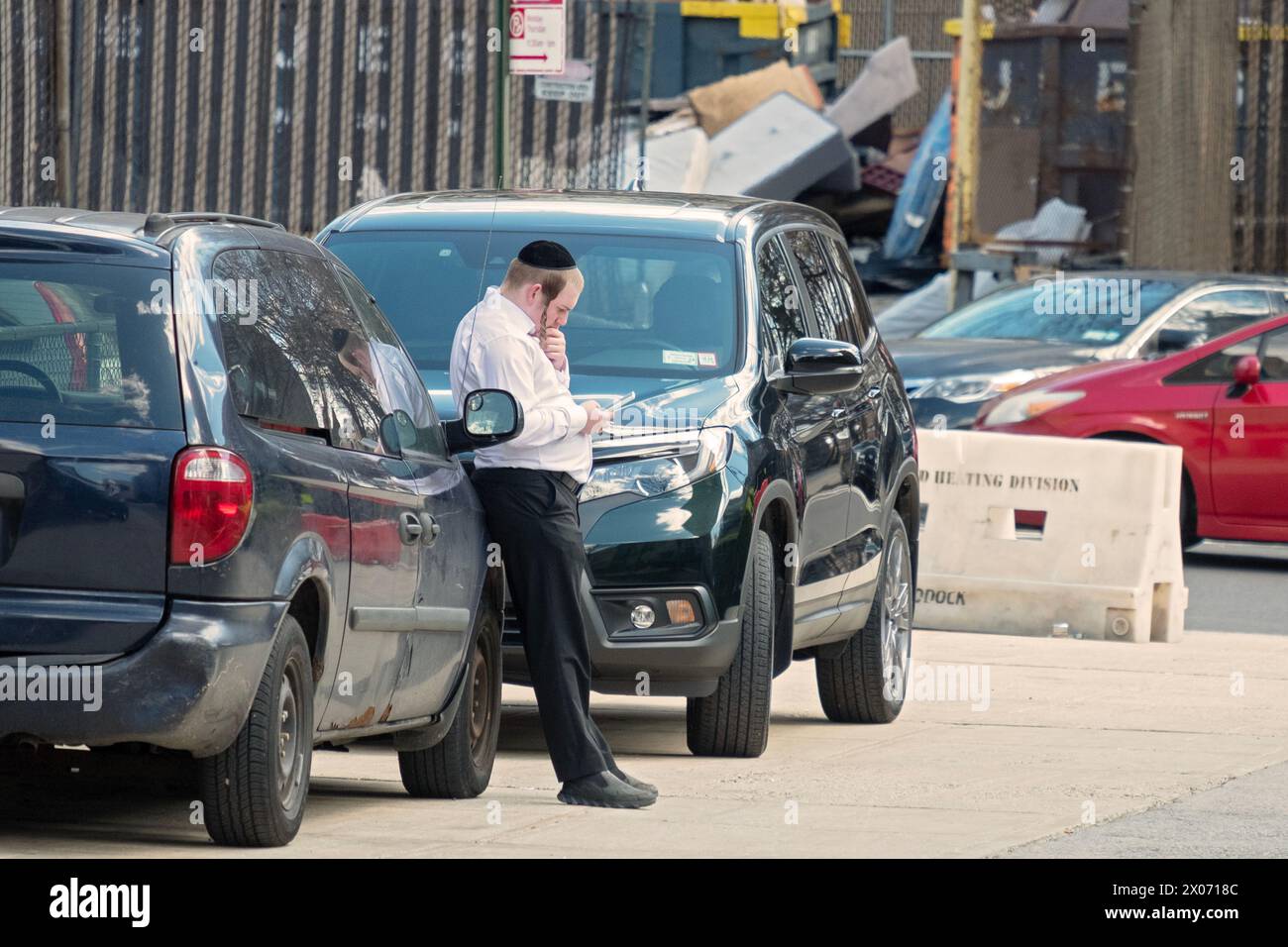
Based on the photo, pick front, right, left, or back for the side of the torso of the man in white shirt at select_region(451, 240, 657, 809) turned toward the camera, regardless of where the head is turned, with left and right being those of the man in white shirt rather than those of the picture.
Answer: right

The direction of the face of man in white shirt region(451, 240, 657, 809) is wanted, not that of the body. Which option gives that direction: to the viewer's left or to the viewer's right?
to the viewer's right

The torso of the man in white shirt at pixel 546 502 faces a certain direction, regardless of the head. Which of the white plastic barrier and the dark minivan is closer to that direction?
the white plastic barrier

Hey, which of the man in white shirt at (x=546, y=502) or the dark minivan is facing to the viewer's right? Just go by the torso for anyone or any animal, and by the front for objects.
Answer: the man in white shirt

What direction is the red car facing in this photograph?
to the viewer's left

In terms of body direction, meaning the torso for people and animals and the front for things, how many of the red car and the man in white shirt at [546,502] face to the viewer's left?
1

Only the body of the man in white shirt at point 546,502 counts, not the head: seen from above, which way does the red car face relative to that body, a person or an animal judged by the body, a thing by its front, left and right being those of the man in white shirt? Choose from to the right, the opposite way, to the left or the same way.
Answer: the opposite way

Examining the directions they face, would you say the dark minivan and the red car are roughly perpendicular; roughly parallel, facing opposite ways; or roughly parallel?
roughly perpendicular

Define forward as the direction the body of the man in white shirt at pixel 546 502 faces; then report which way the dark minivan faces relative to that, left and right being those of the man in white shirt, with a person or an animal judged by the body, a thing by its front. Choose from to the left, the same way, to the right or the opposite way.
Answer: to the left

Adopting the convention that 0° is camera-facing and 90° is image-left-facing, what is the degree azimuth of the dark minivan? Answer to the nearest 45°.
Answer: approximately 180°

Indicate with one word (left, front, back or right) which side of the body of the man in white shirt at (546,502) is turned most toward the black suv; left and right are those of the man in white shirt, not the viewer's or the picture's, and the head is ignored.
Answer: left
